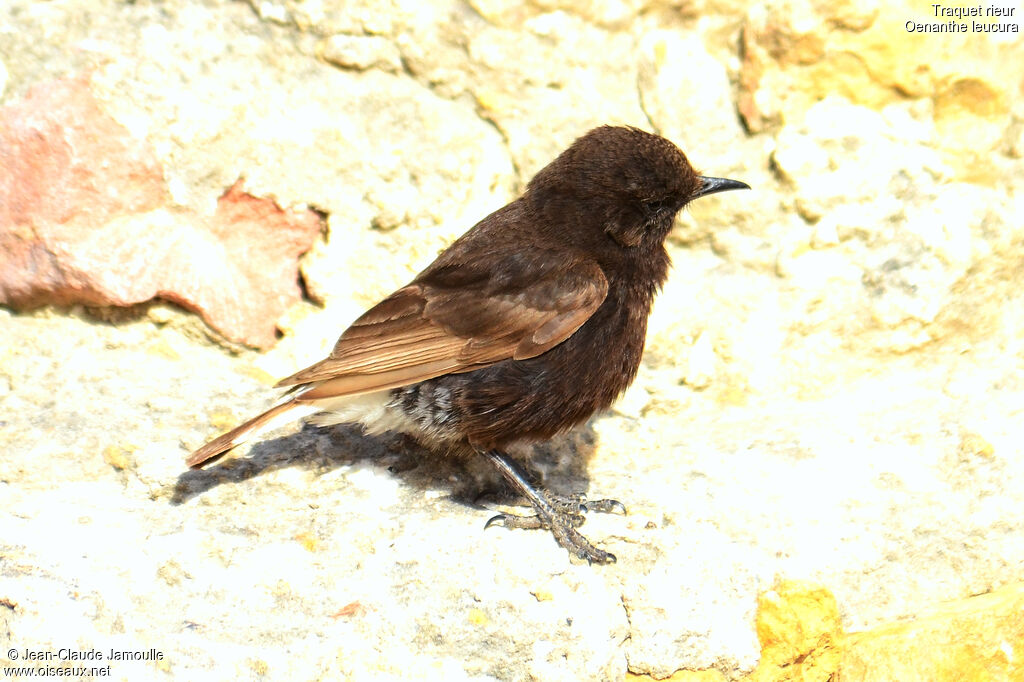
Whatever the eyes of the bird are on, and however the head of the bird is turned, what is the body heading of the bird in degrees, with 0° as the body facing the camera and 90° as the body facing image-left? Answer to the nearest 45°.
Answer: approximately 270°
